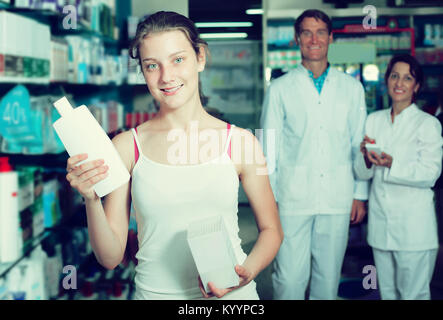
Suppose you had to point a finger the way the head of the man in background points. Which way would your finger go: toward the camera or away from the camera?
toward the camera

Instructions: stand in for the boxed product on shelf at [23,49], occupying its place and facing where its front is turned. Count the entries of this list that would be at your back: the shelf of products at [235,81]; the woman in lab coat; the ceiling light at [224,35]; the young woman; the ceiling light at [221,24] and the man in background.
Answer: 0

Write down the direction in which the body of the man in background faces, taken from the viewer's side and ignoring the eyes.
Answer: toward the camera

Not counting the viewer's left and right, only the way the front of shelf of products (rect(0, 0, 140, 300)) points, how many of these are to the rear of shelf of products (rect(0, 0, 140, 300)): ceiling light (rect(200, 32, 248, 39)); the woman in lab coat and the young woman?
0

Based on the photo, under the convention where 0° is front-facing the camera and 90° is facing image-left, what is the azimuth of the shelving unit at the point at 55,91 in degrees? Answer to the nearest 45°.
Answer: approximately 315°

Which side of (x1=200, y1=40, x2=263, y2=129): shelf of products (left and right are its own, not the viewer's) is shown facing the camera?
front

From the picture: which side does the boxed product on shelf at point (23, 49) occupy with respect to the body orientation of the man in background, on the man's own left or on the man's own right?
on the man's own right

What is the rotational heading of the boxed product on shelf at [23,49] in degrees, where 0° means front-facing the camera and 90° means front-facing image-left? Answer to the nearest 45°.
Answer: approximately 315°

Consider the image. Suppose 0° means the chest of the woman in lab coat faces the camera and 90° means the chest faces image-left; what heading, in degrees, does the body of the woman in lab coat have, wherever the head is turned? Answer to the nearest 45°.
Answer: approximately 45°

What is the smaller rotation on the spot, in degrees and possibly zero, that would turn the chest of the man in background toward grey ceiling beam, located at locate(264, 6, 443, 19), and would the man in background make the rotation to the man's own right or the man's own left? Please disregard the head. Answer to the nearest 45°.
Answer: approximately 180°

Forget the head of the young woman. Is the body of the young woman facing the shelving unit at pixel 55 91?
no

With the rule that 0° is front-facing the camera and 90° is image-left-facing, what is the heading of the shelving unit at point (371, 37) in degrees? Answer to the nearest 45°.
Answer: approximately 0°

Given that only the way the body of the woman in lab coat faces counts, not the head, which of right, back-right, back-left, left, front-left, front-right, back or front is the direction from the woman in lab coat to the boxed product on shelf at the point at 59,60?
front-right

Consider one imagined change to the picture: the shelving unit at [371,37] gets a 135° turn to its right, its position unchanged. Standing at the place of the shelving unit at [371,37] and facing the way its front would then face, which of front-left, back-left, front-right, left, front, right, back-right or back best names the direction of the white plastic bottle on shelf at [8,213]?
left

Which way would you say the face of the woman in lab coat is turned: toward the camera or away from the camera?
toward the camera

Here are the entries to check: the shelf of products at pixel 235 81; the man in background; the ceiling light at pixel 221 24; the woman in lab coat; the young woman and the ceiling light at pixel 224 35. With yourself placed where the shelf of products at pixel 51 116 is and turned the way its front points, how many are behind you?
0

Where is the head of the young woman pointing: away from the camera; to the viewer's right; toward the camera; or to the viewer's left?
toward the camera

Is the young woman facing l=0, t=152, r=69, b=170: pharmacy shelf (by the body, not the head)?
no

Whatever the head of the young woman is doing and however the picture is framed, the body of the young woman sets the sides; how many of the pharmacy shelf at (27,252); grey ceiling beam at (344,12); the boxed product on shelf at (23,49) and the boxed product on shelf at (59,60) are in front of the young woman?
0
